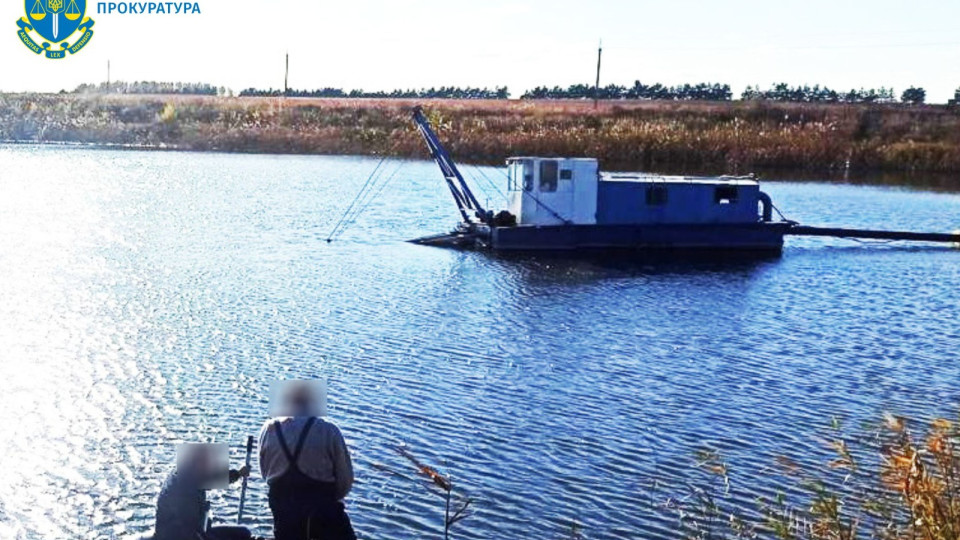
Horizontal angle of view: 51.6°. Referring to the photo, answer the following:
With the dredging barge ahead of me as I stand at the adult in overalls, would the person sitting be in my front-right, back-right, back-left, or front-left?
back-left

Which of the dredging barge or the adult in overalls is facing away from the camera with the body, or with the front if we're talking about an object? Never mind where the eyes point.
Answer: the adult in overalls

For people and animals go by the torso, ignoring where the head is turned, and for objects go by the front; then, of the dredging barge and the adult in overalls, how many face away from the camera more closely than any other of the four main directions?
1

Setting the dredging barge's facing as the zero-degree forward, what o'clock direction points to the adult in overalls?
The adult in overalls is roughly at 9 o'clock from the dredging barge.

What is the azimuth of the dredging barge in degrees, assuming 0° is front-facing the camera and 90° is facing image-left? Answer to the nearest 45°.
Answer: approximately 90°

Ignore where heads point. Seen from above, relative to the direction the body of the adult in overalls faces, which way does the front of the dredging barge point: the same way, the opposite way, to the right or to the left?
to the left

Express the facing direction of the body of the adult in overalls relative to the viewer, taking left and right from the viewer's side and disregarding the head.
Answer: facing away from the viewer

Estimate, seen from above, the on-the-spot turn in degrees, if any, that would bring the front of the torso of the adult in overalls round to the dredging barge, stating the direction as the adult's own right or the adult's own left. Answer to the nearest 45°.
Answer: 0° — they already face it

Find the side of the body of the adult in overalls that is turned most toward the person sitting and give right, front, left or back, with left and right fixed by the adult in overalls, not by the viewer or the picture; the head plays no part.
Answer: left

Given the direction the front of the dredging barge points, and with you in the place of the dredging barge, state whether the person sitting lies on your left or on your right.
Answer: on your left
